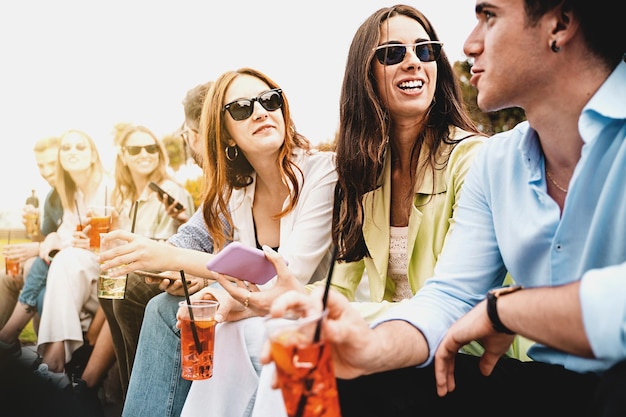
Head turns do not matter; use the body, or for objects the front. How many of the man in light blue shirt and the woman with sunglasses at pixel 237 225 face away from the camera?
0

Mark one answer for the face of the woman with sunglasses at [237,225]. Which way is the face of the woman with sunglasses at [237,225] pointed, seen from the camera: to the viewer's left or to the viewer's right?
to the viewer's right

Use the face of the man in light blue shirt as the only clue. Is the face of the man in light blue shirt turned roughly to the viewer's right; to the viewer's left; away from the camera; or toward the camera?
to the viewer's left

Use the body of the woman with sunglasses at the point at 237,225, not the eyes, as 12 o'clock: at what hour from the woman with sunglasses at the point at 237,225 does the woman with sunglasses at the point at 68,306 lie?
the woman with sunglasses at the point at 68,306 is roughly at 3 o'clock from the woman with sunglasses at the point at 237,225.

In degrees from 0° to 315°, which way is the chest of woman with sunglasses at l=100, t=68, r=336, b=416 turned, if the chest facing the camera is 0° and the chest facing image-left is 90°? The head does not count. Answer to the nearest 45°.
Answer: approximately 45°

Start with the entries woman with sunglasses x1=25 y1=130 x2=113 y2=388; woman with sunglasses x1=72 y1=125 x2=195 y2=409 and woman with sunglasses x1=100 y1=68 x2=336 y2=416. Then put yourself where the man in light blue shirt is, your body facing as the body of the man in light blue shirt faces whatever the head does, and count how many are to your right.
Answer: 3

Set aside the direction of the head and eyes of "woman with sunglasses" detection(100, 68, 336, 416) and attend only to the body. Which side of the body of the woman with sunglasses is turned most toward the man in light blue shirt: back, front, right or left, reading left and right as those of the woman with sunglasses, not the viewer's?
left

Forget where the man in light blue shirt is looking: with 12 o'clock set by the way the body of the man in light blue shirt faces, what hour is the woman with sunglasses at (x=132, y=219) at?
The woman with sunglasses is roughly at 3 o'clock from the man in light blue shirt.
